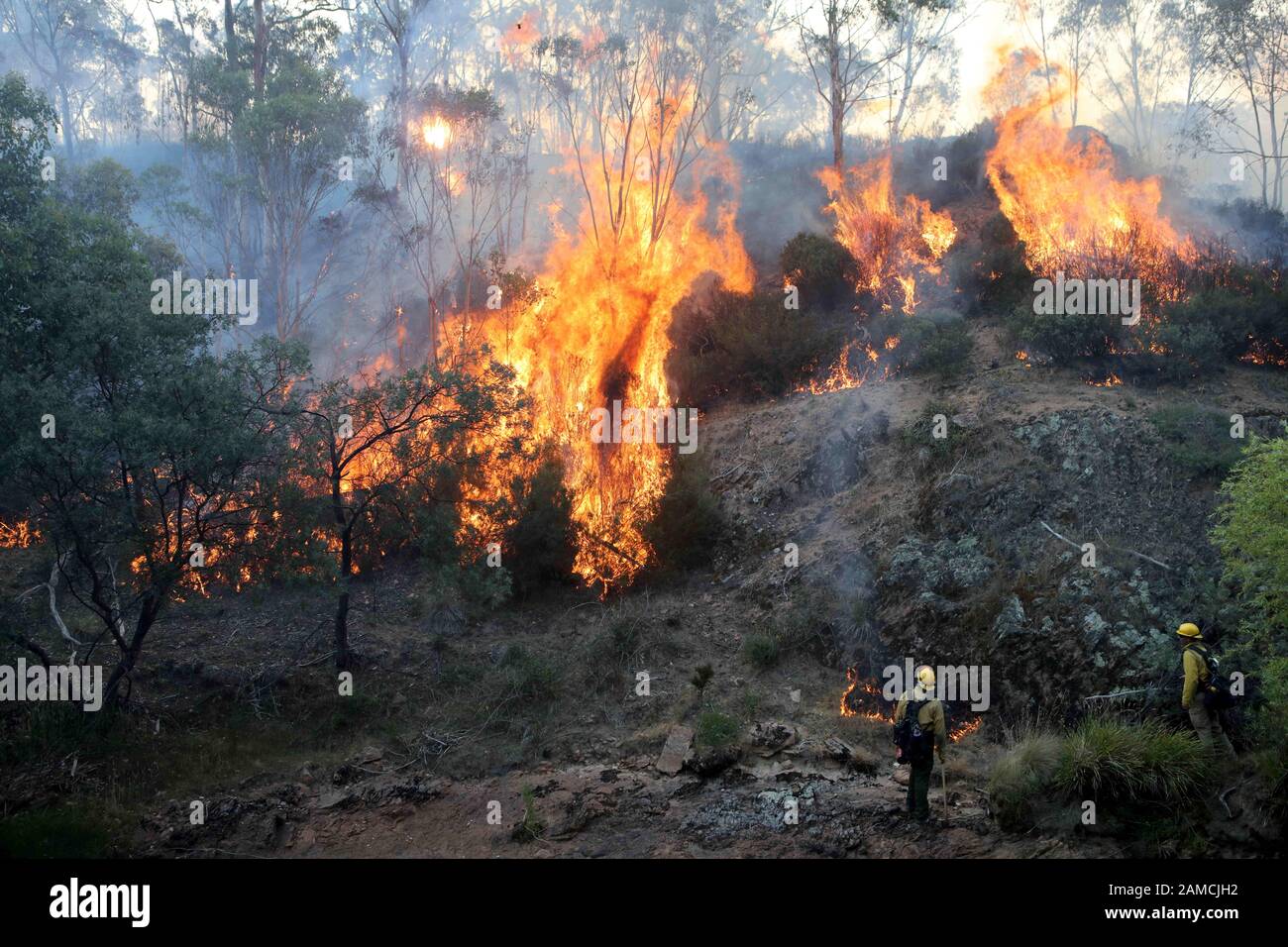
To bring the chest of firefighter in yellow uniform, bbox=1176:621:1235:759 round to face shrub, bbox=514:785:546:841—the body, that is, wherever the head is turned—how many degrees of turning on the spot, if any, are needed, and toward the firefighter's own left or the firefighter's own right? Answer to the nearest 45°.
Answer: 0° — they already face it

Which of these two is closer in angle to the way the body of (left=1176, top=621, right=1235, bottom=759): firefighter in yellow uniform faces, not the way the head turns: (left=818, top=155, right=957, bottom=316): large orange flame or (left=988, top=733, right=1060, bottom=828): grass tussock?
the grass tussock

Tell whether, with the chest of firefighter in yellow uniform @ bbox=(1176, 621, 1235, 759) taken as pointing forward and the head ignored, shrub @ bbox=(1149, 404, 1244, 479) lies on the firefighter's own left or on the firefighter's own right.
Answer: on the firefighter's own right

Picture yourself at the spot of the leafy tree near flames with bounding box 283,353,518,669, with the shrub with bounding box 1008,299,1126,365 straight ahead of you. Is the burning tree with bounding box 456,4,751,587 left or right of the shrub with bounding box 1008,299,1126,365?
left

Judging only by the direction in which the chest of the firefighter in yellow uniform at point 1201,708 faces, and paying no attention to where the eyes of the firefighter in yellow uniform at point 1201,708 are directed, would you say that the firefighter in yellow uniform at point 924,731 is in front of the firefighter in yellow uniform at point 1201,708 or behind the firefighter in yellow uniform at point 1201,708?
in front

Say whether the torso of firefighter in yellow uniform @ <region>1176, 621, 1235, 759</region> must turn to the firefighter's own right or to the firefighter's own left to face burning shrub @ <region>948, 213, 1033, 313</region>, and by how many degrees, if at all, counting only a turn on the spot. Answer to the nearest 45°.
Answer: approximately 90° to the firefighter's own right

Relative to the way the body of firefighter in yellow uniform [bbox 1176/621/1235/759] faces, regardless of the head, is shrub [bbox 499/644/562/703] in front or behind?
in front

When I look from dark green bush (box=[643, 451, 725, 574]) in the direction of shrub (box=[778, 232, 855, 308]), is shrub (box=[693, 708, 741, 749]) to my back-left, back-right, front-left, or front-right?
back-right

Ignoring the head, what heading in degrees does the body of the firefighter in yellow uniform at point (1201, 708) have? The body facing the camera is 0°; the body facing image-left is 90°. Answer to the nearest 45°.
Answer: approximately 90°
